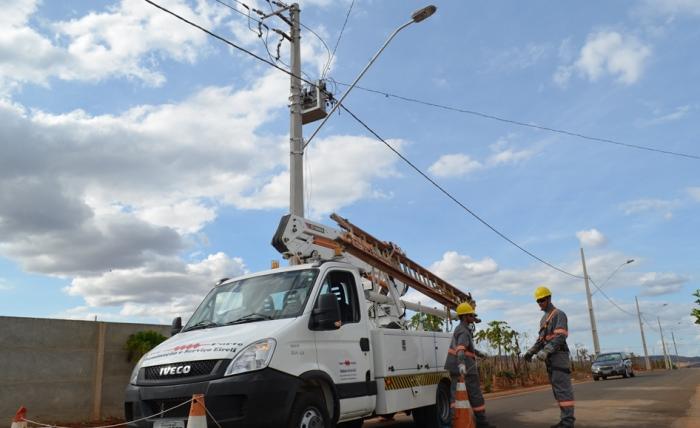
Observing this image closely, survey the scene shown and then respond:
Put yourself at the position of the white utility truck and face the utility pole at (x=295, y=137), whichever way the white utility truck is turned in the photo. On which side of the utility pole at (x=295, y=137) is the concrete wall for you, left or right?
left

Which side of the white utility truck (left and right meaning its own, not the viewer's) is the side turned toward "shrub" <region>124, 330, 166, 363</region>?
right

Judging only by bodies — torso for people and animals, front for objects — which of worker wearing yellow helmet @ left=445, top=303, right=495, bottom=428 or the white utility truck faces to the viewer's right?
the worker wearing yellow helmet

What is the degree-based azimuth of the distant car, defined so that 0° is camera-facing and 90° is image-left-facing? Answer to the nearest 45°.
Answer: approximately 45°

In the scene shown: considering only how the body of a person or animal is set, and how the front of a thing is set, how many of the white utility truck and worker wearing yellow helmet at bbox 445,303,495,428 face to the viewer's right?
1

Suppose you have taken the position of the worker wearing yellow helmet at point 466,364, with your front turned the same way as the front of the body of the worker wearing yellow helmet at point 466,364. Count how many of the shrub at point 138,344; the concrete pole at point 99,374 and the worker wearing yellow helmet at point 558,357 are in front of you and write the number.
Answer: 1

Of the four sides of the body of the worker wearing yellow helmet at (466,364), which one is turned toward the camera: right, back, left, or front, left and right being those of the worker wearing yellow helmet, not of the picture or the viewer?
right

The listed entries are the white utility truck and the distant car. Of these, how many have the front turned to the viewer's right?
0

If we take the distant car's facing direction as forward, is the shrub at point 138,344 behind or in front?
in front

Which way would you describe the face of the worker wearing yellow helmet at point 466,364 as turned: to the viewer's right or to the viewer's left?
to the viewer's right

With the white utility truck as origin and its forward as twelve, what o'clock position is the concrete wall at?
The concrete wall is roughly at 3 o'clock from the white utility truck.
